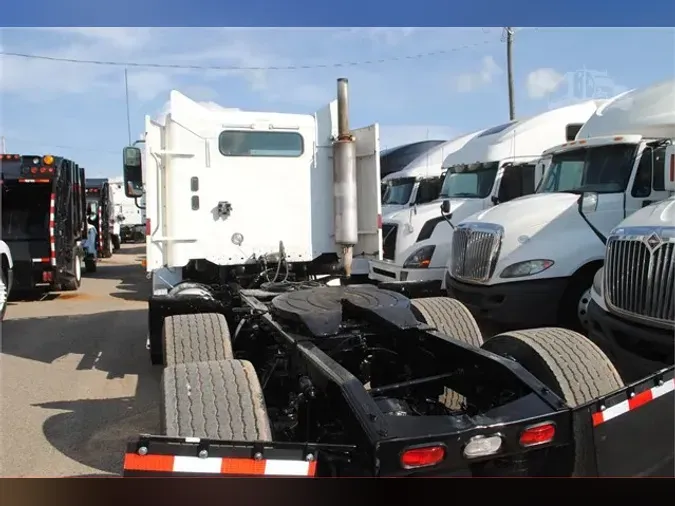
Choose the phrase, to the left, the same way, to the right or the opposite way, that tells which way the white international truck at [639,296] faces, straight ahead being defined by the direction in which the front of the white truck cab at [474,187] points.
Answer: the same way

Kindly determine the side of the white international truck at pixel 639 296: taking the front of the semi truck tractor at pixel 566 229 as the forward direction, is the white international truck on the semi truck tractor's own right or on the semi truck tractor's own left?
on the semi truck tractor's own left

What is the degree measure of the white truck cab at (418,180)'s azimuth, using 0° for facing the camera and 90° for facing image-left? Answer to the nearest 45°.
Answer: approximately 45°

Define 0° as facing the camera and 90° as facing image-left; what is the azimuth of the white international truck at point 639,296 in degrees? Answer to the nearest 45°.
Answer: approximately 45°

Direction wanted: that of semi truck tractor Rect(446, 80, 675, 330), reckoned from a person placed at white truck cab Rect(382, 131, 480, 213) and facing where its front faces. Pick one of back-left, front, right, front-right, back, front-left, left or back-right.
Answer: front-left

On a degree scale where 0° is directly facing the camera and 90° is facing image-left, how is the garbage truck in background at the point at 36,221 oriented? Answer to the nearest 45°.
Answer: approximately 180°

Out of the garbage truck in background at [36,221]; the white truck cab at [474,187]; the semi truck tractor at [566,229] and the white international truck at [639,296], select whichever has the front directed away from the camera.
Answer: the garbage truck in background

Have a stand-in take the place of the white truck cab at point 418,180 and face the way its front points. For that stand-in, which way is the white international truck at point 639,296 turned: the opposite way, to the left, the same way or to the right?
the same way

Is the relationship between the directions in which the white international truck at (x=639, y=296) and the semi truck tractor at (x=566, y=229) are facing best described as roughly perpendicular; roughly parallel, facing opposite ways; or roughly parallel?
roughly parallel

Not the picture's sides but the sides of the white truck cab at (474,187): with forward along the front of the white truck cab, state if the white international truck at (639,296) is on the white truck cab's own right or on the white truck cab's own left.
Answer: on the white truck cab's own left
